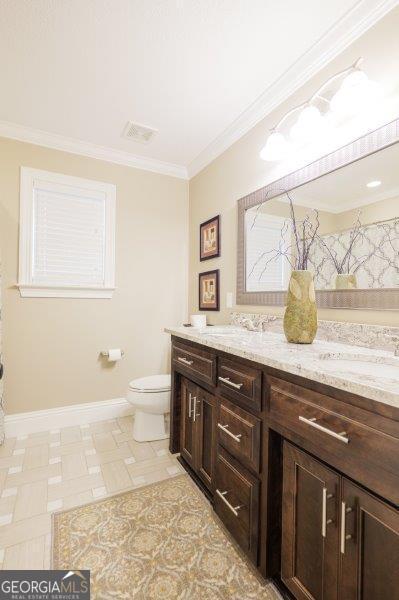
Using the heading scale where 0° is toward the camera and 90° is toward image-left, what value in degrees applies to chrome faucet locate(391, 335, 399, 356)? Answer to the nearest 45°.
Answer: approximately 45°

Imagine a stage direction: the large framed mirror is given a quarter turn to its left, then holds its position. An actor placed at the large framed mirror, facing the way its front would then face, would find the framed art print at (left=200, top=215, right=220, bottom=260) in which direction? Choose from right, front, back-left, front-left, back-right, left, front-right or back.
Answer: back

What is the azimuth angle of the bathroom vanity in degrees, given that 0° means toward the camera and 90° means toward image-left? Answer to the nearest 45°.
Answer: approximately 45°

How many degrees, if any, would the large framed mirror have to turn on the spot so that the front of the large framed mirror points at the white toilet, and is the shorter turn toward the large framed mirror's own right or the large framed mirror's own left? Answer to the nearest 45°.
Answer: approximately 45° to the large framed mirror's own right

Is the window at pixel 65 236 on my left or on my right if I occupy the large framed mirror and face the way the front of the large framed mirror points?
on my right

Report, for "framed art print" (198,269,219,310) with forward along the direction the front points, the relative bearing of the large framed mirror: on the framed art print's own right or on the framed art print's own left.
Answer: on the framed art print's own left
